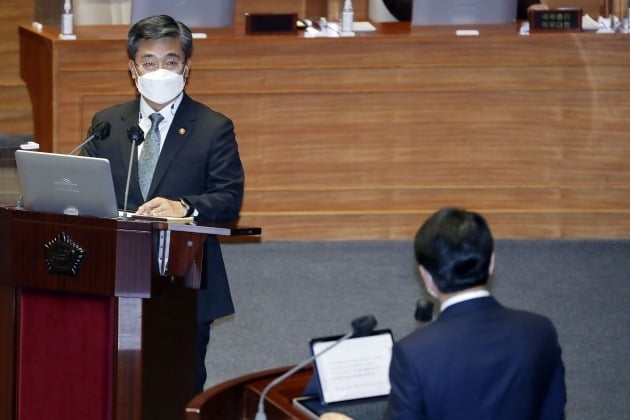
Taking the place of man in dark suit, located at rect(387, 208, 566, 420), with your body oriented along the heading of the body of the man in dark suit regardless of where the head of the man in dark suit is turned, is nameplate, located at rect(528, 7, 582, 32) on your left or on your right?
on your right

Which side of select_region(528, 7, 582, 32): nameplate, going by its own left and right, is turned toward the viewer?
front

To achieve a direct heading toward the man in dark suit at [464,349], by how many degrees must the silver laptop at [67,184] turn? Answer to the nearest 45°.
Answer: approximately 90° to its right

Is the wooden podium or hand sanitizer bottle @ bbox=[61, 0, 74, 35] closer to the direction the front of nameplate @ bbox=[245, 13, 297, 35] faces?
the wooden podium

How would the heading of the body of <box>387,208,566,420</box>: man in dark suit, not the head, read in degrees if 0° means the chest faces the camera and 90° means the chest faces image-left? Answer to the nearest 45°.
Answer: approximately 135°

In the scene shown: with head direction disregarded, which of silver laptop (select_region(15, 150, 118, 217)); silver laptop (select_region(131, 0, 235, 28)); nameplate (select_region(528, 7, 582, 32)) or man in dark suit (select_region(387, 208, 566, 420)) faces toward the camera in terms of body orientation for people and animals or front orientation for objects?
the nameplate

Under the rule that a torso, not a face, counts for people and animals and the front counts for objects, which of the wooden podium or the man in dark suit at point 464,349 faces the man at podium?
the man in dark suit

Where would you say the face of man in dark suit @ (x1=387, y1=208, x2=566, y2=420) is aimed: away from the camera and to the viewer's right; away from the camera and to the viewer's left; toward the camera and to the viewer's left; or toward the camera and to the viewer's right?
away from the camera and to the viewer's left

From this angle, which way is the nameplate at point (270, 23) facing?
toward the camera

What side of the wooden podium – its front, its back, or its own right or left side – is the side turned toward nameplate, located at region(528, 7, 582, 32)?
back

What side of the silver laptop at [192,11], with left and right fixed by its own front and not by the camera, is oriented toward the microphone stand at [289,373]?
back

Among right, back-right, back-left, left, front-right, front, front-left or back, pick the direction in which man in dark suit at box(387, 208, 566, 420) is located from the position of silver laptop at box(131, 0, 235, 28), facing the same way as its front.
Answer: back

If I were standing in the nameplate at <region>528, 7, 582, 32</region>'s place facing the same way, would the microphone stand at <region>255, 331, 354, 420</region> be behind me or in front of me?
in front

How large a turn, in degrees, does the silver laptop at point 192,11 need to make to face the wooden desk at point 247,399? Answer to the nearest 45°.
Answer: approximately 180°

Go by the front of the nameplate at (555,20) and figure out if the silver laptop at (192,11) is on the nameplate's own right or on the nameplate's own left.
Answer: on the nameplate's own right

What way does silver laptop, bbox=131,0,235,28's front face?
away from the camera
